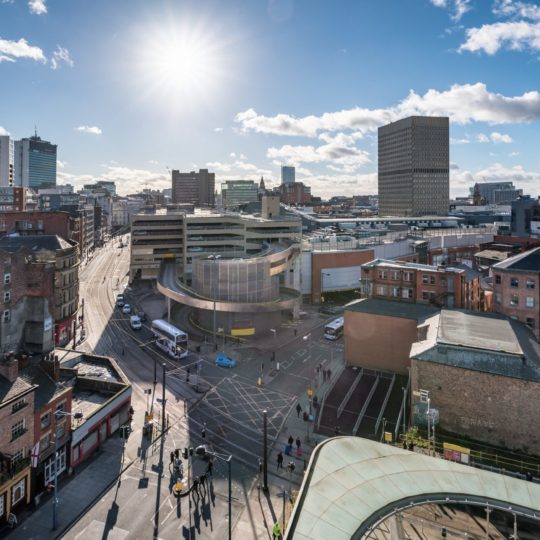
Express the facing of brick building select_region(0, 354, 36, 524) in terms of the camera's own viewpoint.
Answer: facing the viewer and to the right of the viewer

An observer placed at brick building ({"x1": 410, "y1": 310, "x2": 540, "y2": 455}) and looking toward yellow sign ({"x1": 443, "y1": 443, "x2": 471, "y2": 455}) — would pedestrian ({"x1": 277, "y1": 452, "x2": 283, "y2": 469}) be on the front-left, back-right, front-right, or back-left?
front-right
